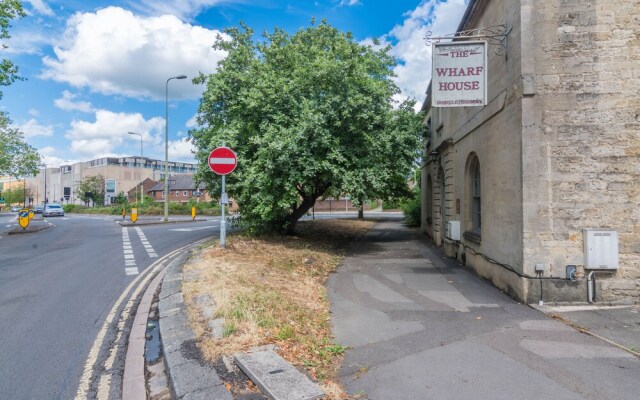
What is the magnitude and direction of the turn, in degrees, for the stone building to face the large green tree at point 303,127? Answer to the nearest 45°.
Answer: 0° — it already faces it

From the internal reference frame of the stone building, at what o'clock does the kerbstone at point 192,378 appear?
The kerbstone is roughly at 10 o'clock from the stone building.

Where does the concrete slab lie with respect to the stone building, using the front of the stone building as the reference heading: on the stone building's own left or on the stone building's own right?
on the stone building's own left

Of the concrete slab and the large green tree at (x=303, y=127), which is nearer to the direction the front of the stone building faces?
the large green tree

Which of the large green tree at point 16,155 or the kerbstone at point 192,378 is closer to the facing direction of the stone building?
the large green tree

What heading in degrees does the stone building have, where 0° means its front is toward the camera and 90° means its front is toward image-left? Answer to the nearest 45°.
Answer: approximately 90°
